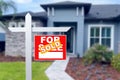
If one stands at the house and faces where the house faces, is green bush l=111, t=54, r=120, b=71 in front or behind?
in front

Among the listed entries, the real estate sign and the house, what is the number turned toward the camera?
2

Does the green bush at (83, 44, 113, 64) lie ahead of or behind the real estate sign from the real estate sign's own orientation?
behind

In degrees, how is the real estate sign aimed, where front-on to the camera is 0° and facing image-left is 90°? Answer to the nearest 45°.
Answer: approximately 0°

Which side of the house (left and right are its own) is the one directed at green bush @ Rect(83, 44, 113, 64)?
front

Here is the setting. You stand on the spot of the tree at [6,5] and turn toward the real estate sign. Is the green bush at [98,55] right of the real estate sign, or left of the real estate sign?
left

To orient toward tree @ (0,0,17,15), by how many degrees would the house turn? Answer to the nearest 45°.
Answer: approximately 90° to its right

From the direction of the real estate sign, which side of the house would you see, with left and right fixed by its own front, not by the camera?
front

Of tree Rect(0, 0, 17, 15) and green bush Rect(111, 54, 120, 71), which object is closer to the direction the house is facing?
the green bush
